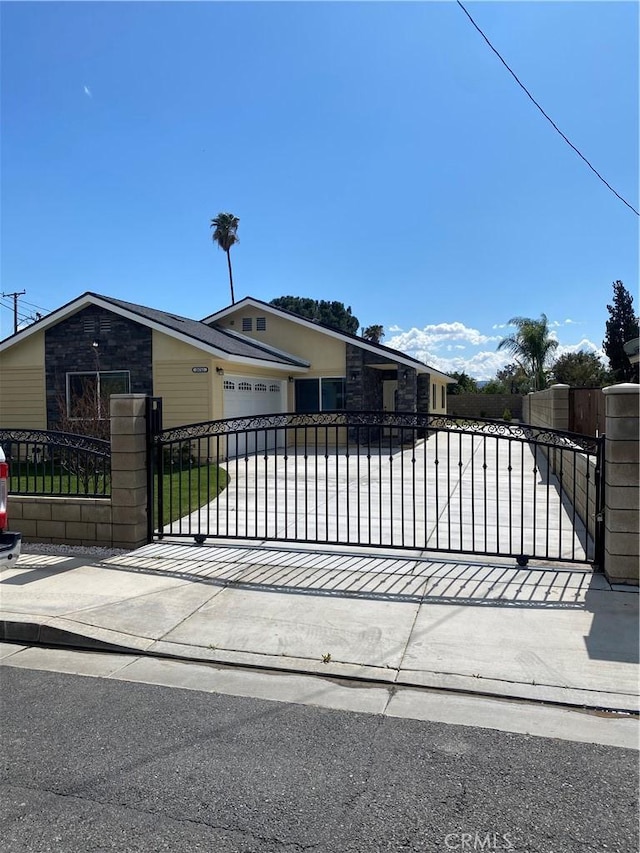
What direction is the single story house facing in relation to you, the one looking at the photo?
facing the viewer

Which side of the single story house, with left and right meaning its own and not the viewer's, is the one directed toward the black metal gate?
front

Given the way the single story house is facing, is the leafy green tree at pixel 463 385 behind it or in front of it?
behind

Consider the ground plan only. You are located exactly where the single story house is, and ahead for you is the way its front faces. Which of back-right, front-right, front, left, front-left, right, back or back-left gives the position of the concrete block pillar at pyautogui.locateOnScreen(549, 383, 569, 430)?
front-left

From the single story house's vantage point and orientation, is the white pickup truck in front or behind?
in front

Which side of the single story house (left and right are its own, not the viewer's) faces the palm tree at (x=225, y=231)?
back

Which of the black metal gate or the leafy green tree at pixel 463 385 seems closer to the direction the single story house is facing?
the black metal gate

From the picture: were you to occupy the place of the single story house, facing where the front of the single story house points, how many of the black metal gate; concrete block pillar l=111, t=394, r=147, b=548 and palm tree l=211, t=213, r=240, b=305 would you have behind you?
1

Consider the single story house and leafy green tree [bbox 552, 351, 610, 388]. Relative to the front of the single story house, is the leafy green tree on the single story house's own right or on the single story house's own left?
on the single story house's own left

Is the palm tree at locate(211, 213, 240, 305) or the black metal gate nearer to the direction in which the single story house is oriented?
the black metal gate

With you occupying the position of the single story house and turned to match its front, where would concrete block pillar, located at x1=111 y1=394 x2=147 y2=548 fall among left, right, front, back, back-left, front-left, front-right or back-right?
front

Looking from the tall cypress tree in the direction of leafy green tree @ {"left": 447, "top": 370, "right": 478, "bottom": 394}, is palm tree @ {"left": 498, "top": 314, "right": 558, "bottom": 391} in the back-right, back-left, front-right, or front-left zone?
front-left
